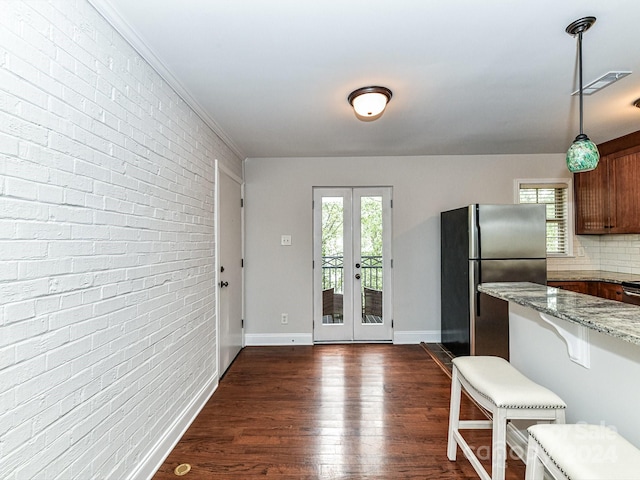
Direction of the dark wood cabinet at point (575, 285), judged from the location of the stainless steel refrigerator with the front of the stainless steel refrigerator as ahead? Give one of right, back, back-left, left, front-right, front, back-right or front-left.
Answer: back-left

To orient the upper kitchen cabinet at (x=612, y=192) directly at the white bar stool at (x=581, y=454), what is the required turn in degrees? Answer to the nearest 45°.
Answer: approximately 45° to its left

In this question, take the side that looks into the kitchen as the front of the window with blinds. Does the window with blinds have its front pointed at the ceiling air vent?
yes

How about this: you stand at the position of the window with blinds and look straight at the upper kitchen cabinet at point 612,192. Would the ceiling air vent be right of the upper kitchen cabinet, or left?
right

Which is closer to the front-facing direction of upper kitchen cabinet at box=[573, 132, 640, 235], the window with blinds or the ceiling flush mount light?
the ceiling flush mount light

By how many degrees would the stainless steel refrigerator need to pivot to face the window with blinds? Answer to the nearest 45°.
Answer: approximately 135° to its left

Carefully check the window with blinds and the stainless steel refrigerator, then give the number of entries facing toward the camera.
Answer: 2

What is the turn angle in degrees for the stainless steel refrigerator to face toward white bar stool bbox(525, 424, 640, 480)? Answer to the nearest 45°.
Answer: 0° — it already faces it

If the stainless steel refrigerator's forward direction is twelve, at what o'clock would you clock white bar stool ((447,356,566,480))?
The white bar stool is roughly at 12 o'clock from the stainless steel refrigerator.
